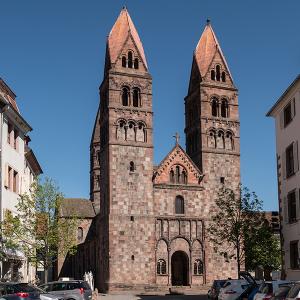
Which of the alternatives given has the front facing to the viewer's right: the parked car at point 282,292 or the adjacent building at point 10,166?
the adjacent building

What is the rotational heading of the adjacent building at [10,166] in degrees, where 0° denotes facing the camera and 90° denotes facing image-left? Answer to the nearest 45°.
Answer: approximately 270°

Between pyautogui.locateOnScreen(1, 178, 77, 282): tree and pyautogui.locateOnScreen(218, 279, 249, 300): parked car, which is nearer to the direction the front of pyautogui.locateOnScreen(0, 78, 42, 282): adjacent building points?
the parked car

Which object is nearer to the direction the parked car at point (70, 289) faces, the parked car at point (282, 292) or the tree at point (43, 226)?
the tree

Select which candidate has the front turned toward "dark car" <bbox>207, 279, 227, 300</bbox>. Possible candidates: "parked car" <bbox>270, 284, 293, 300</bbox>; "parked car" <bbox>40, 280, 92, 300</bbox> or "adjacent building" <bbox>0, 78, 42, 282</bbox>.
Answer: the adjacent building

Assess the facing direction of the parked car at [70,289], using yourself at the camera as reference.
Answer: facing away from the viewer and to the left of the viewer

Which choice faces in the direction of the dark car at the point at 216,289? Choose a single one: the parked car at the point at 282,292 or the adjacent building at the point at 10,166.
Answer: the adjacent building

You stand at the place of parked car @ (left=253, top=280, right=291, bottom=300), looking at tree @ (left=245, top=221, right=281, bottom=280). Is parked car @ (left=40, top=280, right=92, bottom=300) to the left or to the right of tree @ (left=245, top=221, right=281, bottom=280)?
left
